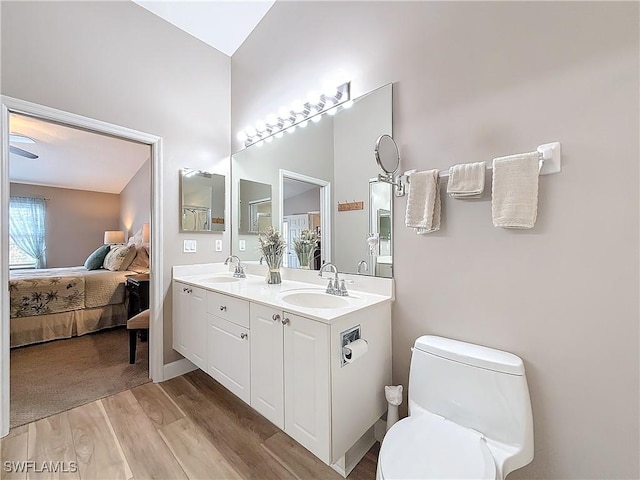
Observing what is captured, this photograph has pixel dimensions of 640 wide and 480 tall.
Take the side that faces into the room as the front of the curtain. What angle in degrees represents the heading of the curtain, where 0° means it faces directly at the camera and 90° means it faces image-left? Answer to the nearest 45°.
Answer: approximately 0°

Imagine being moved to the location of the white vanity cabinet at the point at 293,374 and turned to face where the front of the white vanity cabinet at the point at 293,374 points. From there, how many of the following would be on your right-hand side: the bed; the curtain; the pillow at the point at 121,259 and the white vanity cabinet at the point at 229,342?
4

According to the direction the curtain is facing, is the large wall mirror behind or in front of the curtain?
in front

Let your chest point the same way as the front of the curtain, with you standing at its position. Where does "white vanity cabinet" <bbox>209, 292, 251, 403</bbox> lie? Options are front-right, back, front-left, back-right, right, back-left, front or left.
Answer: front

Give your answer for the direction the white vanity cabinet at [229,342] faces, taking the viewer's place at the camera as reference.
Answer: facing the viewer and to the left of the viewer

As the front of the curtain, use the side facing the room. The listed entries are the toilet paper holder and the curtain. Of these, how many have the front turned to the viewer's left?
0

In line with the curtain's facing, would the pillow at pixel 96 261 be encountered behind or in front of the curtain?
in front

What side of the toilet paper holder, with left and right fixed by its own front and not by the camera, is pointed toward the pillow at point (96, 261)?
back

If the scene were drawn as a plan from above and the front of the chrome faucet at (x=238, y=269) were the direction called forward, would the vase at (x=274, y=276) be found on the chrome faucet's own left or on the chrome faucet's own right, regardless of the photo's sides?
on the chrome faucet's own left

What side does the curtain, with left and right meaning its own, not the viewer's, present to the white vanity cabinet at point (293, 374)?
front

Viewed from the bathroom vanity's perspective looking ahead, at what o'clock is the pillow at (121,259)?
The pillow is roughly at 3 o'clock from the bathroom vanity.

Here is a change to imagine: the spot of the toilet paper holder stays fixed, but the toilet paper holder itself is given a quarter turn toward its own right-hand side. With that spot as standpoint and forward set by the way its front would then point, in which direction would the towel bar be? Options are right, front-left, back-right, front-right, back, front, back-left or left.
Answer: back-left

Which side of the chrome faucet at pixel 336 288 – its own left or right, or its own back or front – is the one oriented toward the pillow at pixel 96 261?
right

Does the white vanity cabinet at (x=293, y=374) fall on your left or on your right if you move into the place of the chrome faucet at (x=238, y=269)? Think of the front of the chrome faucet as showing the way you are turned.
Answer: on your left
